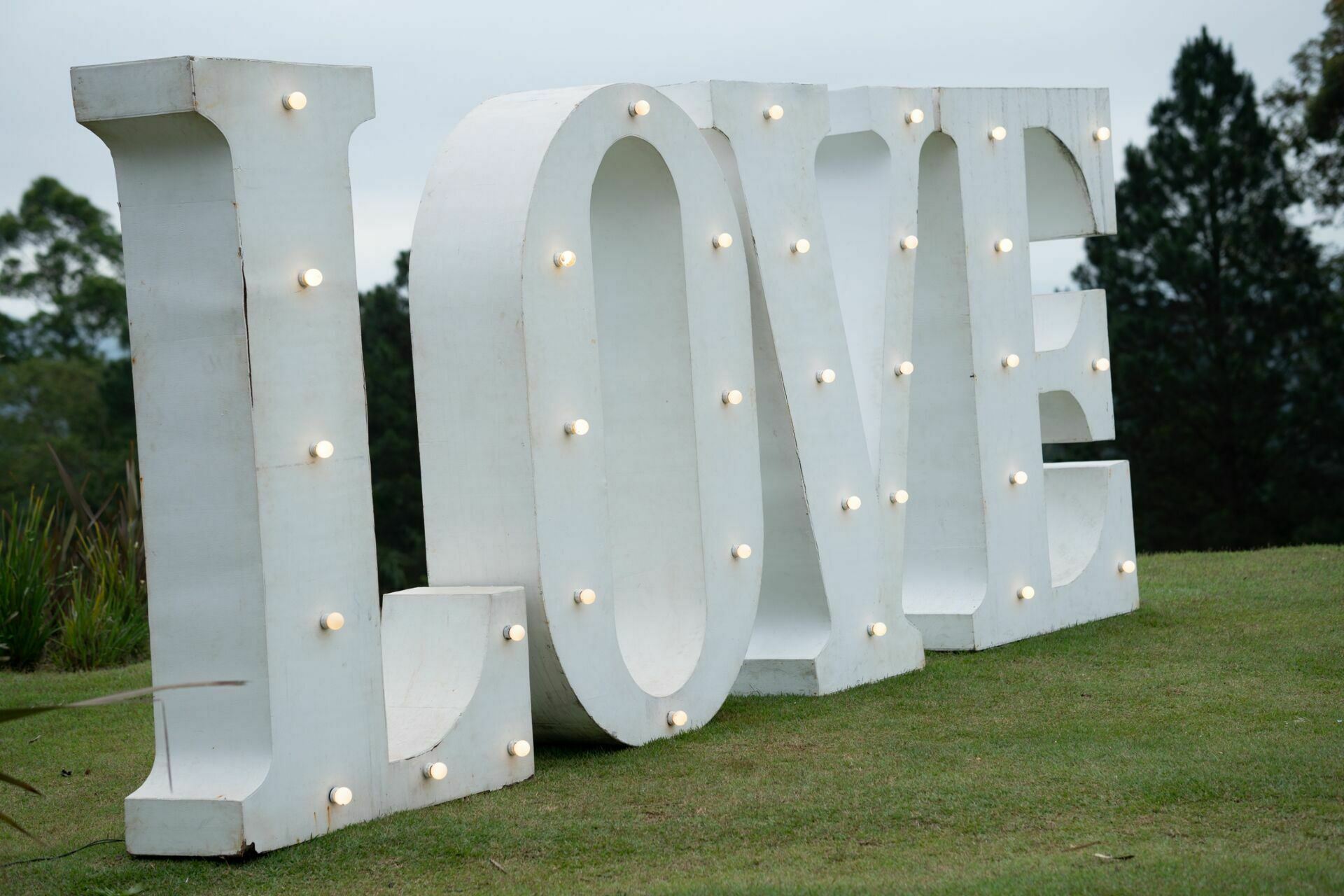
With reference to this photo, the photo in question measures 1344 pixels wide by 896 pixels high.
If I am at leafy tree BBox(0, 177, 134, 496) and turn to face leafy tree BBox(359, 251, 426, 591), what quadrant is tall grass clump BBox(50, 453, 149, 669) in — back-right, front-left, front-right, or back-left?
front-right

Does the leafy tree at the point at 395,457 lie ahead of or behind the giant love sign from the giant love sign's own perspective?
behind

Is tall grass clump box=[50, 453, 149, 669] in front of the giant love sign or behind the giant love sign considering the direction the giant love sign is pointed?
behind

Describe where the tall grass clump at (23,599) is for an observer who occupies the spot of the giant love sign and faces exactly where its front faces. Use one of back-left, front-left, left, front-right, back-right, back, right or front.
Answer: back

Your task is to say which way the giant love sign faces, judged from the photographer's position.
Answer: facing the viewer and to the right of the viewer

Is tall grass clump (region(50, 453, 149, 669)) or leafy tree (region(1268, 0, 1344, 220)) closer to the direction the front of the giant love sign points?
the leafy tree

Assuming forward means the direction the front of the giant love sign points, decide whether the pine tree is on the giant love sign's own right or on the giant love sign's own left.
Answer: on the giant love sign's own left
